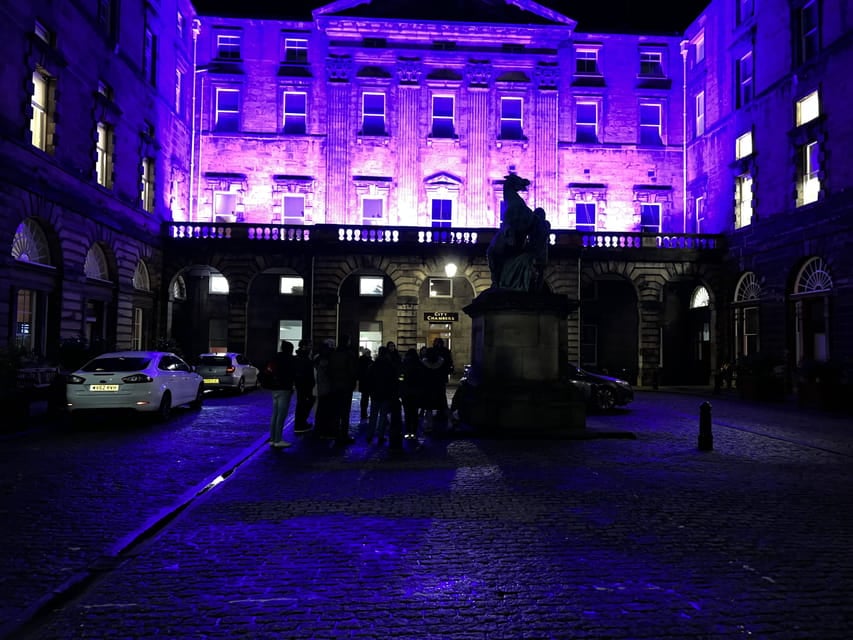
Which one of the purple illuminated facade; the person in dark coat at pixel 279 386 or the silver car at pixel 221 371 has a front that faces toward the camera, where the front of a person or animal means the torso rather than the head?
the purple illuminated facade

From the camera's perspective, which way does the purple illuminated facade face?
toward the camera

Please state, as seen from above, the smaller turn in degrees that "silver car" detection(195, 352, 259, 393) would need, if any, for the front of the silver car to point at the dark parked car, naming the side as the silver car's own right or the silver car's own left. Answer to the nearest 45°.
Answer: approximately 90° to the silver car's own right

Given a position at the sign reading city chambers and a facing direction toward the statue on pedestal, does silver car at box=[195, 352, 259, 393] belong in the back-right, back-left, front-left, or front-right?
front-right

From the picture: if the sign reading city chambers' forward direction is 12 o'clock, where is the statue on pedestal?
The statue on pedestal is roughly at 12 o'clock from the sign reading city chambers.

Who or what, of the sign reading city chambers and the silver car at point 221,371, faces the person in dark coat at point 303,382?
the sign reading city chambers

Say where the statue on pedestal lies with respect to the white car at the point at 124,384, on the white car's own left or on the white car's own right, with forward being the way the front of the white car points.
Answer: on the white car's own right

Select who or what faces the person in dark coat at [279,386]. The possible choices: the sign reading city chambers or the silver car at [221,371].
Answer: the sign reading city chambers

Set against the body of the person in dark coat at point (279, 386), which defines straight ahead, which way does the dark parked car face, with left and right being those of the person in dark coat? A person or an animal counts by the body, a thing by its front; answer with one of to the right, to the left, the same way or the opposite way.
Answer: to the right

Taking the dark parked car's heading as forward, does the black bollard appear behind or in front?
in front
